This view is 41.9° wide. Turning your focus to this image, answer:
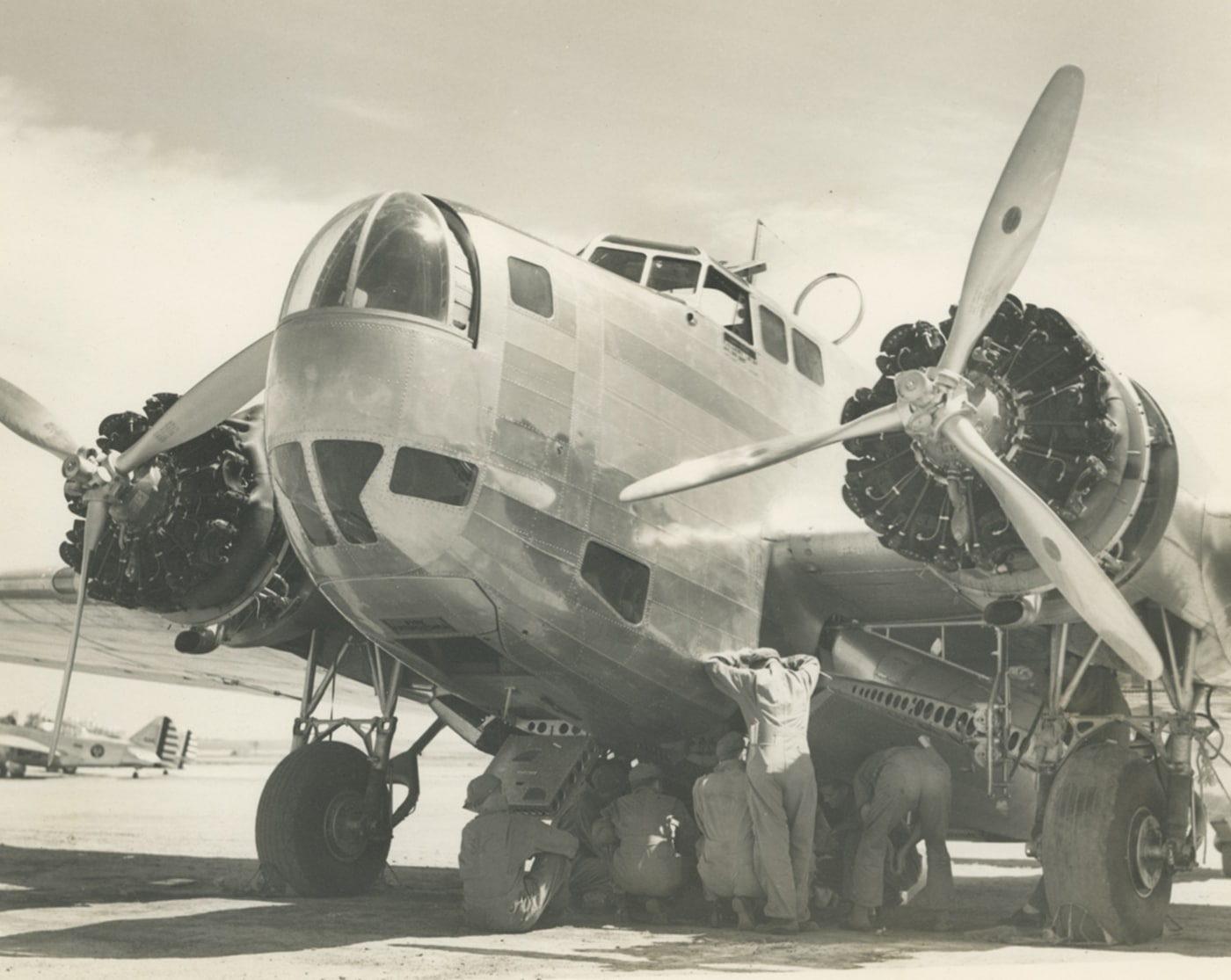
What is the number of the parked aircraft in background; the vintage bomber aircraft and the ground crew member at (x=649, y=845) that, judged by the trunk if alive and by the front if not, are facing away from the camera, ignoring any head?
1

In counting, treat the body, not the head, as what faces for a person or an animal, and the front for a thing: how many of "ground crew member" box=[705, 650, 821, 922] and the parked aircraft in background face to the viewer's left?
1

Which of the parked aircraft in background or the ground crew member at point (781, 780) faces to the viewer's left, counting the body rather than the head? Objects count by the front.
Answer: the parked aircraft in background

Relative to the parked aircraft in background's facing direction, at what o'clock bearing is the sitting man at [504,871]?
The sitting man is roughly at 9 o'clock from the parked aircraft in background.

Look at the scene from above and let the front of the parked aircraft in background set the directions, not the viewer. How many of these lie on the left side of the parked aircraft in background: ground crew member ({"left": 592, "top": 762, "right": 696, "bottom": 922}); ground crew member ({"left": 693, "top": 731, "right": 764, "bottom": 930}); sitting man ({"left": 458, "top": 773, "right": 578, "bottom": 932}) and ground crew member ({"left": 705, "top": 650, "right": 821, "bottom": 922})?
4

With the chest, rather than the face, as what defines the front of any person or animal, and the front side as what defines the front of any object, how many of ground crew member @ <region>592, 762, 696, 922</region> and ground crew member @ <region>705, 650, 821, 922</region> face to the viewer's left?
0

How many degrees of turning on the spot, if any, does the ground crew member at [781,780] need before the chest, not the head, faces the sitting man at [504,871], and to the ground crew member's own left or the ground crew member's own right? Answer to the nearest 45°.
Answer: approximately 90° to the ground crew member's own left

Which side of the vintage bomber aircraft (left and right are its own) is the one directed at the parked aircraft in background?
right

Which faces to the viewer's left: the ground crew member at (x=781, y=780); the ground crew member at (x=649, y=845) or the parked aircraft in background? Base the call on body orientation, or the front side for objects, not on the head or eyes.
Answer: the parked aircraft in background

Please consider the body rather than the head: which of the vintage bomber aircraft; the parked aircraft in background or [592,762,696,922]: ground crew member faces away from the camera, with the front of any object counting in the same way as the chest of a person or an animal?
the ground crew member

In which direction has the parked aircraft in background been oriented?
to the viewer's left

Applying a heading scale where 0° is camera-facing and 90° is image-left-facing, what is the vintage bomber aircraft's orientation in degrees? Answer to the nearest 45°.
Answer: approximately 45°

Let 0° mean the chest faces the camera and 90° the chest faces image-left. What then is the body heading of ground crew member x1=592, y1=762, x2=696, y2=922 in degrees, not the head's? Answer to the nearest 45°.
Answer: approximately 180°

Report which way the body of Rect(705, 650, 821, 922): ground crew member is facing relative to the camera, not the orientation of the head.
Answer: away from the camera
